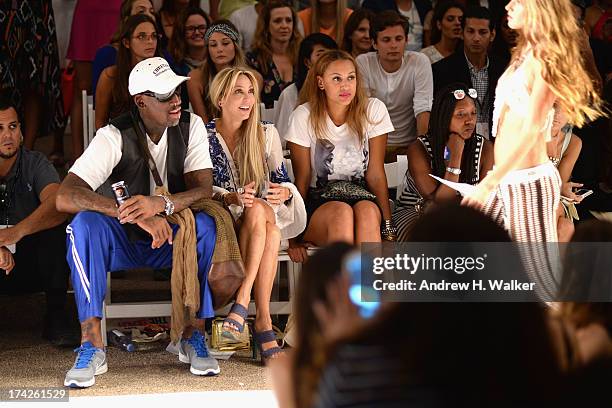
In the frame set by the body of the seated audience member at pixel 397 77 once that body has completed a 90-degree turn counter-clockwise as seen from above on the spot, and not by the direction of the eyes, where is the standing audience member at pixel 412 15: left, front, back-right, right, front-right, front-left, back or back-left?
left

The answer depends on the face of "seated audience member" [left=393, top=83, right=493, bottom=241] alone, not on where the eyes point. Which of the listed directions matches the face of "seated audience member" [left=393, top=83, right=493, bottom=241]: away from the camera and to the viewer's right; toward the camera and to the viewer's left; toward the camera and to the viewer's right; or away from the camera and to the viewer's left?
toward the camera and to the viewer's right

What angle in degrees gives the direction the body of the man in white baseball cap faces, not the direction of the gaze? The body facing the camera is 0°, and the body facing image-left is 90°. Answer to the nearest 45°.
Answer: approximately 0°

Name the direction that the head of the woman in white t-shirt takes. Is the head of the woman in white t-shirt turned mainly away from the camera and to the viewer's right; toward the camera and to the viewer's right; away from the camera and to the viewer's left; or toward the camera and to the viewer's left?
toward the camera and to the viewer's right

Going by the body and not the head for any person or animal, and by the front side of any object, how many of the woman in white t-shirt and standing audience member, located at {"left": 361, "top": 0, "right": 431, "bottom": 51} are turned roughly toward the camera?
2

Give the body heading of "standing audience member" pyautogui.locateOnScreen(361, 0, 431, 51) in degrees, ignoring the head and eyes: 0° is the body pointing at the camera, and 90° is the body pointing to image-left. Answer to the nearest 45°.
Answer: approximately 0°

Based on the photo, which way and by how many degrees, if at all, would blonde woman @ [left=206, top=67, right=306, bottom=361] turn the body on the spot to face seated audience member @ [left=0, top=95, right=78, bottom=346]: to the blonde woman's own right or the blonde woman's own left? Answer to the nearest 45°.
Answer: approximately 90° to the blonde woman's own right

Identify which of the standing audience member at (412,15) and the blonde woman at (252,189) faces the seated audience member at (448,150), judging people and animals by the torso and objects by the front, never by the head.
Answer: the standing audience member at (412,15)
